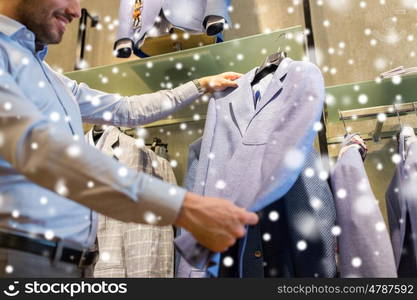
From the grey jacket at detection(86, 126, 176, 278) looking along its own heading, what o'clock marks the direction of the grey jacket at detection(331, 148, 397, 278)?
the grey jacket at detection(331, 148, 397, 278) is roughly at 9 o'clock from the grey jacket at detection(86, 126, 176, 278).

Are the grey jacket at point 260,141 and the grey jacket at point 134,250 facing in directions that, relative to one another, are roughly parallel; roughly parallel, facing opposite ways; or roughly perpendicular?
roughly parallel

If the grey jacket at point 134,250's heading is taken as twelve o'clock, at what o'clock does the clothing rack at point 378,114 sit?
The clothing rack is roughly at 8 o'clock from the grey jacket.

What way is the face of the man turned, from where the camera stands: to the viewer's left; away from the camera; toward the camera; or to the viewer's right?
to the viewer's right

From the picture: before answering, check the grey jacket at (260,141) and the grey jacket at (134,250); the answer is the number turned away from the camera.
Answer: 0

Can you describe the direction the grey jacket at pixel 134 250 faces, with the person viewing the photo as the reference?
facing the viewer and to the left of the viewer

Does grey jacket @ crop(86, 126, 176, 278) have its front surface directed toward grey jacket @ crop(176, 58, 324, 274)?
no

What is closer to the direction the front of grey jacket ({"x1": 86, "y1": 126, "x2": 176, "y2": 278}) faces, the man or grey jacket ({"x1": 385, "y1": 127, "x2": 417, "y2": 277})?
the man

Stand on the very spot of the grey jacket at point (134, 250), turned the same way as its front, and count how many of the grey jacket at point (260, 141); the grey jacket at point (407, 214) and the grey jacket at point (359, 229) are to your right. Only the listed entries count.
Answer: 0

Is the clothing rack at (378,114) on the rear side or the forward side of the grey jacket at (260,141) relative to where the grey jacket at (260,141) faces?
on the rear side
